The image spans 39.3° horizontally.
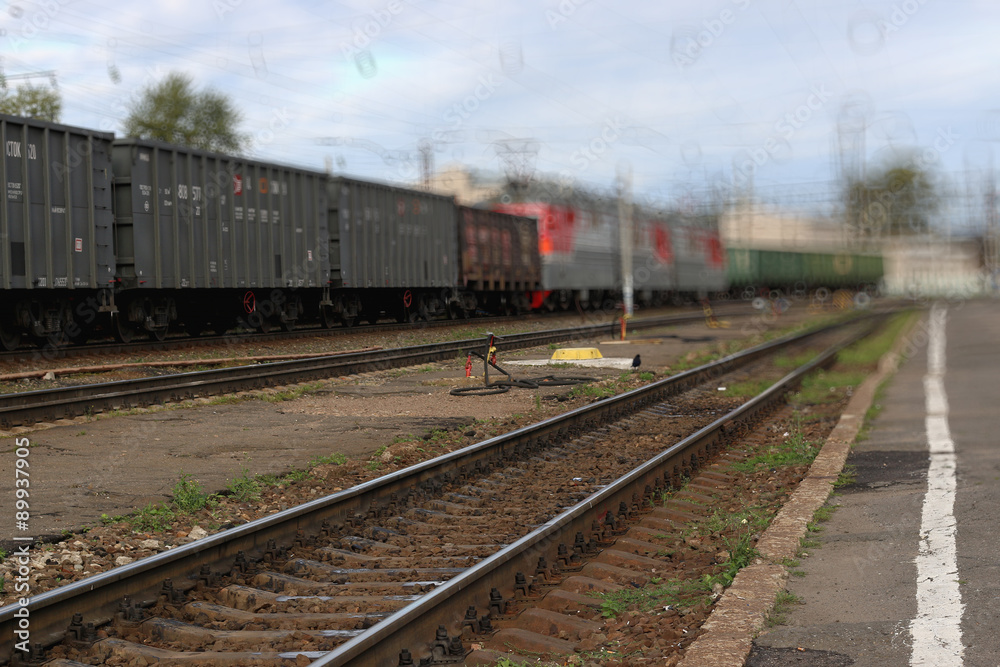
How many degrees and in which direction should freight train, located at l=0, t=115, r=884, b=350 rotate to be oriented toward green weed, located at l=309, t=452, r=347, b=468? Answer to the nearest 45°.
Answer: approximately 135° to its right

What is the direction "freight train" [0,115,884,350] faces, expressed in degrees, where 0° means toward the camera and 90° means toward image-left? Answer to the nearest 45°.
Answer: approximately 225°

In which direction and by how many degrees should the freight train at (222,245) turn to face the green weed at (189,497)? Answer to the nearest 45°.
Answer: approximately 135° to its right

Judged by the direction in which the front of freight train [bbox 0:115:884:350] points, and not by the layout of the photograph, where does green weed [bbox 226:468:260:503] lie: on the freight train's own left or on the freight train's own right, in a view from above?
on the freight train's own right

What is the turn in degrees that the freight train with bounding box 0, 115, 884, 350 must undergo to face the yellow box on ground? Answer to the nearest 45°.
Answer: approximately 45° to its right

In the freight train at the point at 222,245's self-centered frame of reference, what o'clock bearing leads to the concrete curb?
The concrete curb is roughly at 4 o'clock from the freight train.

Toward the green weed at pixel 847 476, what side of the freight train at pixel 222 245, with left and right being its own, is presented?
right
